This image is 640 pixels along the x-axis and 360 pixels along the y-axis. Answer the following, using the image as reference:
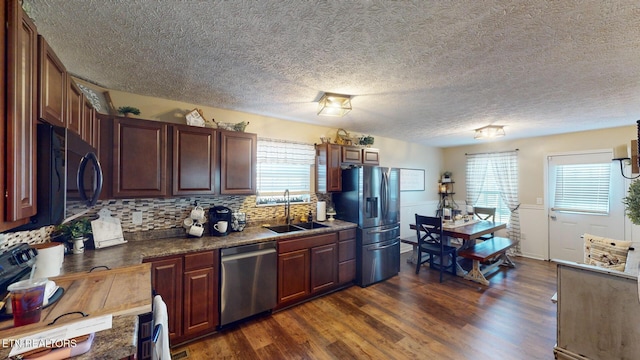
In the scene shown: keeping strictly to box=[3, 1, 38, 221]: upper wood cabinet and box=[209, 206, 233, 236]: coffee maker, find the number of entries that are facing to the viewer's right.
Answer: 1

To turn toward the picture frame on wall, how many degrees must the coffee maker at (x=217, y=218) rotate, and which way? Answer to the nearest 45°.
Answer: approximately 90° to its left

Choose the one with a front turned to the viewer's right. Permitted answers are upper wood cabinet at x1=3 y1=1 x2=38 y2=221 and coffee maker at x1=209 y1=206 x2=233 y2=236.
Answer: the upper wood cabinet

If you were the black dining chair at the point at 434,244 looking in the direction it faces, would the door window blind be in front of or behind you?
in front

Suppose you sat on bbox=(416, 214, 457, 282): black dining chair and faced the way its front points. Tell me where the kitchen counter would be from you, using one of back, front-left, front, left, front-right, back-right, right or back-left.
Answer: back

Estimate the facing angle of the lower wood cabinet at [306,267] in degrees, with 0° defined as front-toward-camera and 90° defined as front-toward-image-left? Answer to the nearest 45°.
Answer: approximately 315°

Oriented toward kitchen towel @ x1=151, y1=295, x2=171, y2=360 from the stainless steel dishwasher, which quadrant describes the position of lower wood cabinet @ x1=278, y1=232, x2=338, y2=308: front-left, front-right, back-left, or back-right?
back-left

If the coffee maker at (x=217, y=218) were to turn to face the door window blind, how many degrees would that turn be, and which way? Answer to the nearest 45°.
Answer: approximately 90° to its left

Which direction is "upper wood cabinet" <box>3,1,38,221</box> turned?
to the viewer's right

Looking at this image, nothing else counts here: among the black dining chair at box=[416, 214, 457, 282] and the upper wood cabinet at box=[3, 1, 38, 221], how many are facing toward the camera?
0

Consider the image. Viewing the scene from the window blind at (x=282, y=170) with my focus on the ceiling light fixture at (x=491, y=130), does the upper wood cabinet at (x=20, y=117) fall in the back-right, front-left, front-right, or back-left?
back-right

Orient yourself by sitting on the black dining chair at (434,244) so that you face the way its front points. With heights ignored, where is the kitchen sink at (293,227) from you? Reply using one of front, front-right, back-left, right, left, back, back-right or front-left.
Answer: back

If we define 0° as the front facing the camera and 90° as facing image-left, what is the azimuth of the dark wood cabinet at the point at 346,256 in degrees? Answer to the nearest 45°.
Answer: approximately 315°

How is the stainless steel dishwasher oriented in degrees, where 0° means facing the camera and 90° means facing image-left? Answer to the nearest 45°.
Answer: approximately 315°
